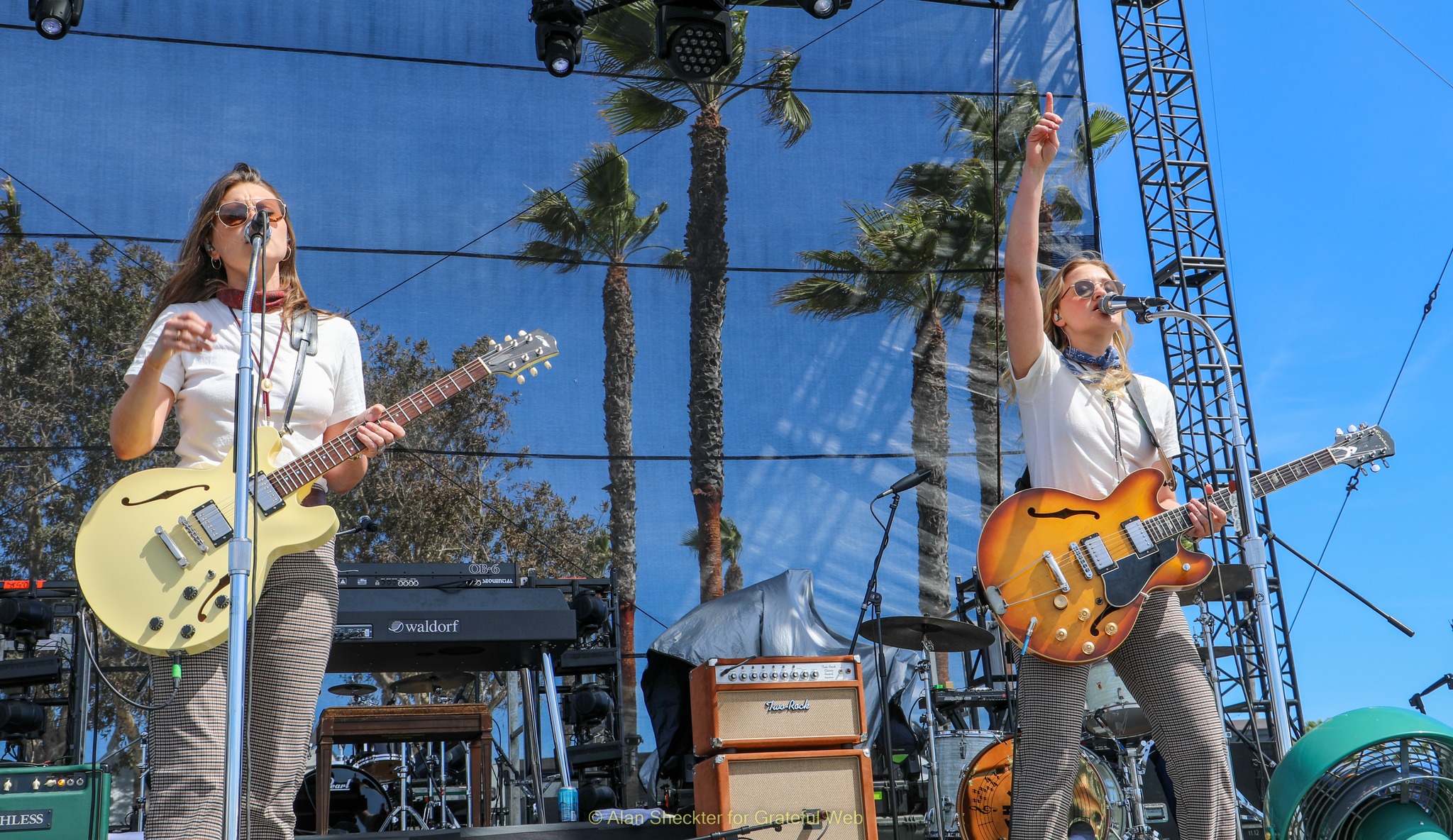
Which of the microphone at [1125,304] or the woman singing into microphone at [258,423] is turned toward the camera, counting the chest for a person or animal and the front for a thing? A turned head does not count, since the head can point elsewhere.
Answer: the woman singing into microphone

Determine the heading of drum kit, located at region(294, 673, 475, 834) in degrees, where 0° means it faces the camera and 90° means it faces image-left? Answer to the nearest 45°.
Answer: approximately 0°

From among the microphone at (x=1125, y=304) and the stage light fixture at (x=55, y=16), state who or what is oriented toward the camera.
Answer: the stage light fixture

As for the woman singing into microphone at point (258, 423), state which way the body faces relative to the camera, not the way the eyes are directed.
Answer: toward the camera

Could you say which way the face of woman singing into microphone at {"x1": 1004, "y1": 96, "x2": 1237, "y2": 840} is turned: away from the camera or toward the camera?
toward the camera

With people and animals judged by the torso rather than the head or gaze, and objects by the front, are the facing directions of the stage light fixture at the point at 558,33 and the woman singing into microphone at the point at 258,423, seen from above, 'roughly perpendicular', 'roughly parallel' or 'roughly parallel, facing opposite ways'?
roughly parallel

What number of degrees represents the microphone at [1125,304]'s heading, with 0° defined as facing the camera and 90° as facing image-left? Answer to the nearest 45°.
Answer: approximately 90°

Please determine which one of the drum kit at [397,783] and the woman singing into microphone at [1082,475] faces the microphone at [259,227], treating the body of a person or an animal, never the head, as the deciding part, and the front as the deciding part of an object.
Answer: the drum kit

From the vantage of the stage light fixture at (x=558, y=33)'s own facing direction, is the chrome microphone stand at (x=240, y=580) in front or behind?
in front

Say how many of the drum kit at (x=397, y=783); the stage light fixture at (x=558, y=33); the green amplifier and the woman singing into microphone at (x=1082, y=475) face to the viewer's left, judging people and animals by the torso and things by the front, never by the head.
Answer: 0

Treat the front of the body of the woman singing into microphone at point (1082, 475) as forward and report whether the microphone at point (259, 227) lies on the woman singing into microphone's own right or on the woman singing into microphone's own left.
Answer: on the woman singing into microphone's own right

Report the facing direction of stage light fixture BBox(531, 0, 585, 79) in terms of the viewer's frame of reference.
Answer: facing the viewer
